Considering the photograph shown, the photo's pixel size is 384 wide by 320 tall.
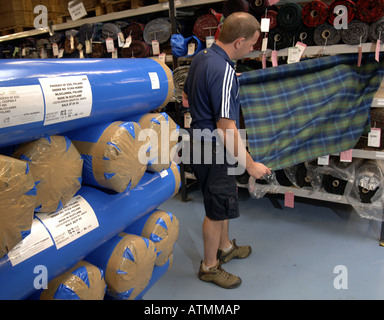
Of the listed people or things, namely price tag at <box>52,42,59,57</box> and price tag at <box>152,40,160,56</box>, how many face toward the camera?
2

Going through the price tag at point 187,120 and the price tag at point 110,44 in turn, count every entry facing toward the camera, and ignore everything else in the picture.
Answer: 2

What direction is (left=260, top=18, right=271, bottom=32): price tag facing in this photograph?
toward the camera

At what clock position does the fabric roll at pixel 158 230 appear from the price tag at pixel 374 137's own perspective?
The fabric roll is roughly at 1 o'clock from the price tag.

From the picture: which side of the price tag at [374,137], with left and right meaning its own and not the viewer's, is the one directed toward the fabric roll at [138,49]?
right

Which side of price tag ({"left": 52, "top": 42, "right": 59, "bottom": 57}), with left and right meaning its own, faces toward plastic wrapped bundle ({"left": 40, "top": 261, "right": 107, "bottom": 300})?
front

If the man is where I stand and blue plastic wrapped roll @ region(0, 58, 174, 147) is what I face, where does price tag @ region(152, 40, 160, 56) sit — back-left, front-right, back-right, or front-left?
back-right

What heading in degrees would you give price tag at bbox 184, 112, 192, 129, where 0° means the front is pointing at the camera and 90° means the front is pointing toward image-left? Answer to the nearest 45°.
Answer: approximately 0°

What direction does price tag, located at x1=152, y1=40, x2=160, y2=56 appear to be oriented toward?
toward the camera
